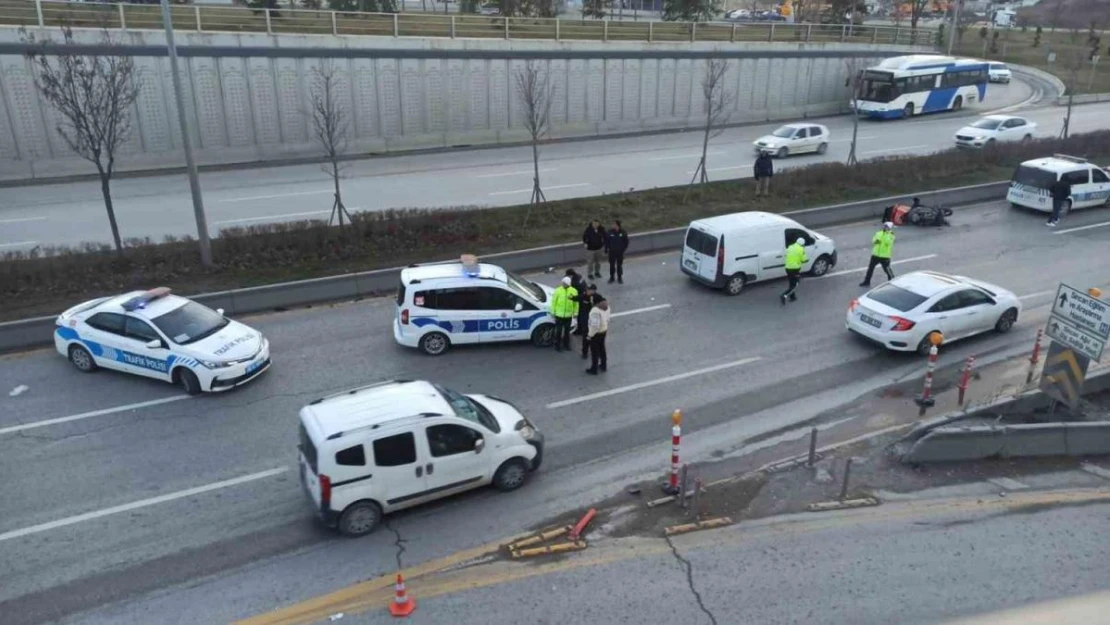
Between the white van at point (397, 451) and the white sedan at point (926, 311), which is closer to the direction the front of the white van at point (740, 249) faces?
the white sedan

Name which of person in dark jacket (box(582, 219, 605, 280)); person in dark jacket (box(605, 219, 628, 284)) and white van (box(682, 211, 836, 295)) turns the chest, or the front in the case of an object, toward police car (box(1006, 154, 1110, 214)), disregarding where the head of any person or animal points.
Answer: the white van

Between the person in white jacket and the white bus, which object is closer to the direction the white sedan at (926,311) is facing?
the white bus

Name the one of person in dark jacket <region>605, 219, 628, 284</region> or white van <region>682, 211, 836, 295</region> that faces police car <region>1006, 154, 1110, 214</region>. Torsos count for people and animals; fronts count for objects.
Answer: the white van

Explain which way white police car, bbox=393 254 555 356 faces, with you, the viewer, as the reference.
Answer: facing to the right of the viewer

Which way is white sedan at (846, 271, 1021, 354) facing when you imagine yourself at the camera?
facing away from the viewer and to the right of the viewer

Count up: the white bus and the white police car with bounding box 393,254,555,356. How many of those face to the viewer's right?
1

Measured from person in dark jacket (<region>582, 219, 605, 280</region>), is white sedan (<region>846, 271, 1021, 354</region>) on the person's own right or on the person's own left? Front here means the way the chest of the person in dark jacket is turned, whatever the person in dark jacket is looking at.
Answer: on the person's own left

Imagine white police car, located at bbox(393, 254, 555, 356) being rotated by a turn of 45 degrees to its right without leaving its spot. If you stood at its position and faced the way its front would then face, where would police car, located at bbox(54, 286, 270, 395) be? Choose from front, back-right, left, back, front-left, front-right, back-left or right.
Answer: back-right

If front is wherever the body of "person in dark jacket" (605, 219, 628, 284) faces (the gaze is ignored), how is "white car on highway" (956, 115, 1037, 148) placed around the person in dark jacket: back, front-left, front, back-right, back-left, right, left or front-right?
back-left
